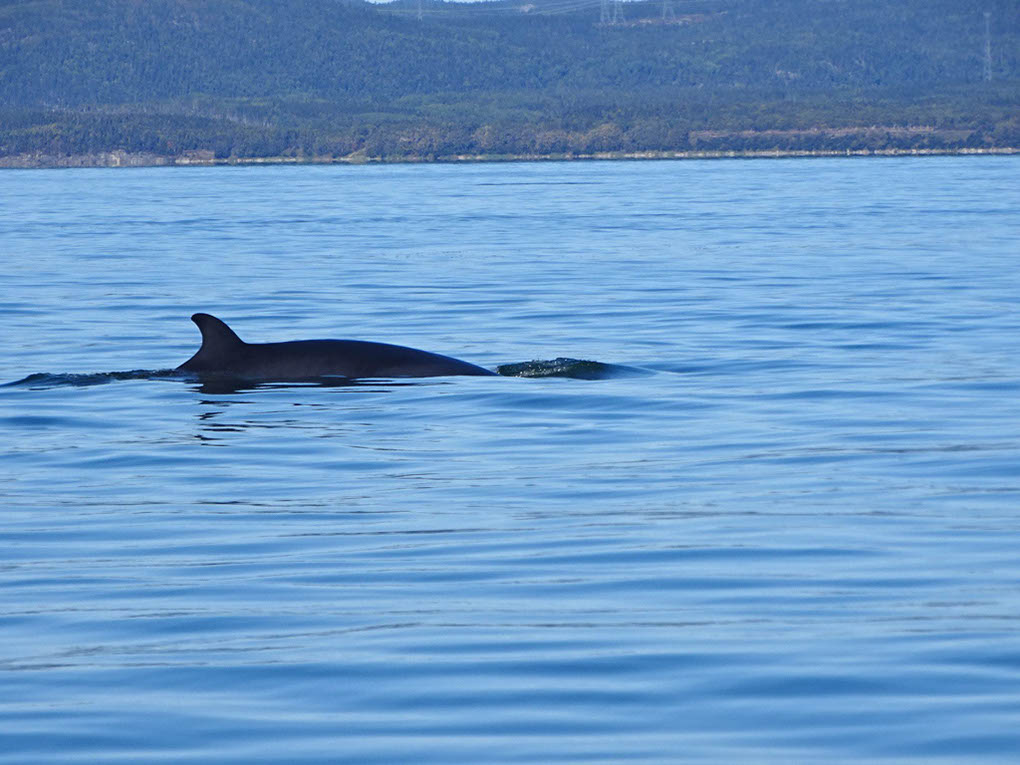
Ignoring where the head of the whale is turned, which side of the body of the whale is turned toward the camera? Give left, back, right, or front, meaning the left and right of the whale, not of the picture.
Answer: right
